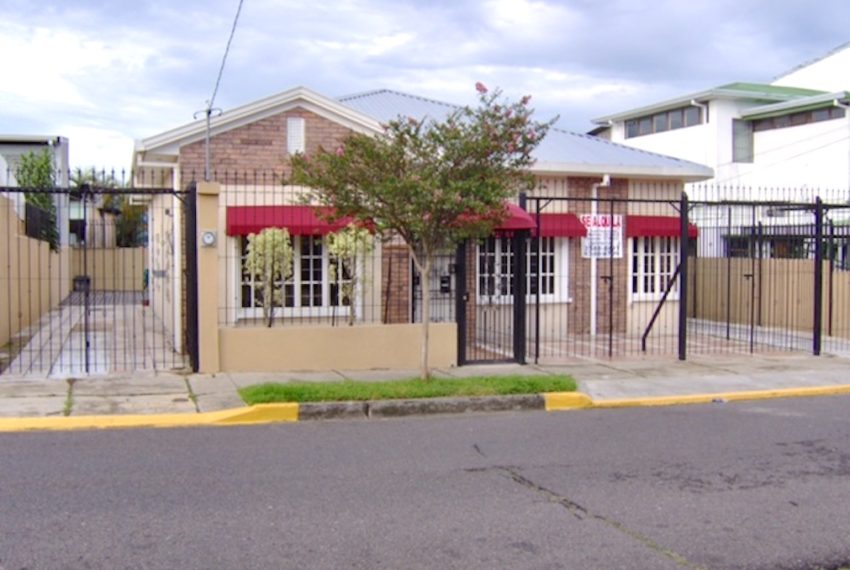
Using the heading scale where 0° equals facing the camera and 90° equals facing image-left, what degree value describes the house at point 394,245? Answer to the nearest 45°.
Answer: approximately 0°

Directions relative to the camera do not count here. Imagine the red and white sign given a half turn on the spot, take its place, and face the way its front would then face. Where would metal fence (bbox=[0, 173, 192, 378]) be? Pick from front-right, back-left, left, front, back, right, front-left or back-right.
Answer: left

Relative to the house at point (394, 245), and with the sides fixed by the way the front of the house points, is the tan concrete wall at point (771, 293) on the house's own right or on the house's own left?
on the house's own left

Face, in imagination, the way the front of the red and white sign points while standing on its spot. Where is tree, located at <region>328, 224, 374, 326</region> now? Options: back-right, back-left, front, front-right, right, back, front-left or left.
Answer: front-right

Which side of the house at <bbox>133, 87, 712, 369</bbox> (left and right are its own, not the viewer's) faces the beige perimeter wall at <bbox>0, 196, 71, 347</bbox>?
right

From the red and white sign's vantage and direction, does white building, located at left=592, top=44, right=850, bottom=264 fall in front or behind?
behind

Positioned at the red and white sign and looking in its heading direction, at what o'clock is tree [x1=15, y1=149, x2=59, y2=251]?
The tree is roughly at 4 o'clock from the red and white sign.

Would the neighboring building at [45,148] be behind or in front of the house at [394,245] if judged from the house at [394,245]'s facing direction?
behind

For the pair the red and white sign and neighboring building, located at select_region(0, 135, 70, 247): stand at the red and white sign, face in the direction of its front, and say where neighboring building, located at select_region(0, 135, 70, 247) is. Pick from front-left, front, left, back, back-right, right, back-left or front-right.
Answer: back-right

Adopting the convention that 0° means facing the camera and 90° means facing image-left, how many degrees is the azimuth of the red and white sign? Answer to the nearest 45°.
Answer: approximately 0°
